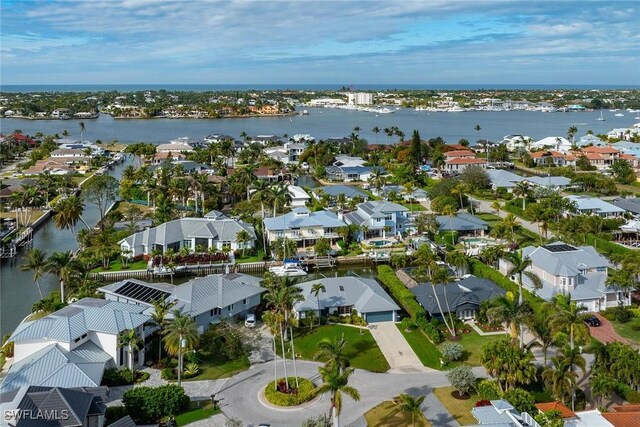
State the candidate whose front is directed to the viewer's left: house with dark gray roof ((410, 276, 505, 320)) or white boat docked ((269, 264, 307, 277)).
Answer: the white boat docked

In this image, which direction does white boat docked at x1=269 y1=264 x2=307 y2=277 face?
to the viewer's left

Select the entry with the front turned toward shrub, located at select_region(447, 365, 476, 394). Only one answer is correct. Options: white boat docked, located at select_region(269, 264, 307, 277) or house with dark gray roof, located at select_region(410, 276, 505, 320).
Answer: the house with dark gray roof

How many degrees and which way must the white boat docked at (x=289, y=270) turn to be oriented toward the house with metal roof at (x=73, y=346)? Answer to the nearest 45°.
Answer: approximately 45° to its left

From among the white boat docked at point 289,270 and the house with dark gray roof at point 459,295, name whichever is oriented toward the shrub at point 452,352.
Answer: the house with dark gray roof

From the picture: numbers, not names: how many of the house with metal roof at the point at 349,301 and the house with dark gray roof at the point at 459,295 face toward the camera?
2

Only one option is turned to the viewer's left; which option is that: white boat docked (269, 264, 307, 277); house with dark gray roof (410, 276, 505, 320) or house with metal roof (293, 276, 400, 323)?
the white boat docked

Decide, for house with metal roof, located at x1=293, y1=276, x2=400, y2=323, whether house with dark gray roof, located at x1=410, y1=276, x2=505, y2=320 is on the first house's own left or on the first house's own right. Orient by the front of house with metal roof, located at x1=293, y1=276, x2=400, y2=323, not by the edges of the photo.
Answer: on the first house's own left

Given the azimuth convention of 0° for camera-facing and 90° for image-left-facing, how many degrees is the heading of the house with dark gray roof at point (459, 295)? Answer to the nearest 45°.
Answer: approximately 0°

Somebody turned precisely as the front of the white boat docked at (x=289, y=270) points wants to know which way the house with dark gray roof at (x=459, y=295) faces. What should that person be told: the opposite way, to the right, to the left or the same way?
to the left

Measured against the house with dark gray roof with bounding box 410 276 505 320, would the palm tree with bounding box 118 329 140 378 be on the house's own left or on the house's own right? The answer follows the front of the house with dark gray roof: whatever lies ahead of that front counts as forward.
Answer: on the house's own right
